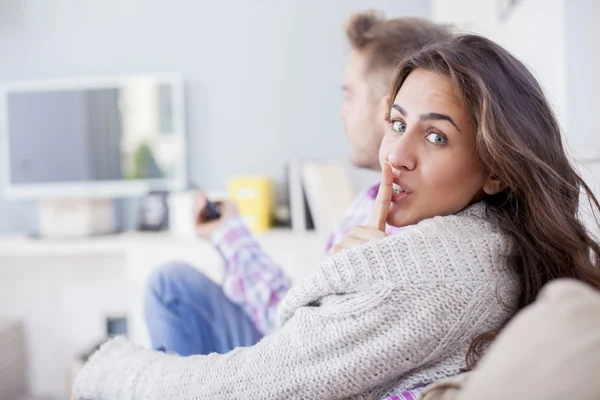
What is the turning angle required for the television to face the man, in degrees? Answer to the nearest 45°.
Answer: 0° — it already faces them

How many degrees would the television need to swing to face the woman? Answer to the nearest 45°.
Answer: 0° — it already faces them

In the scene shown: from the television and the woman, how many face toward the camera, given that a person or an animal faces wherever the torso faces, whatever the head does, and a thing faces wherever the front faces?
1

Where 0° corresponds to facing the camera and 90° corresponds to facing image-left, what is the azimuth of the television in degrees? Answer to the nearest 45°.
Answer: approximately 0°
